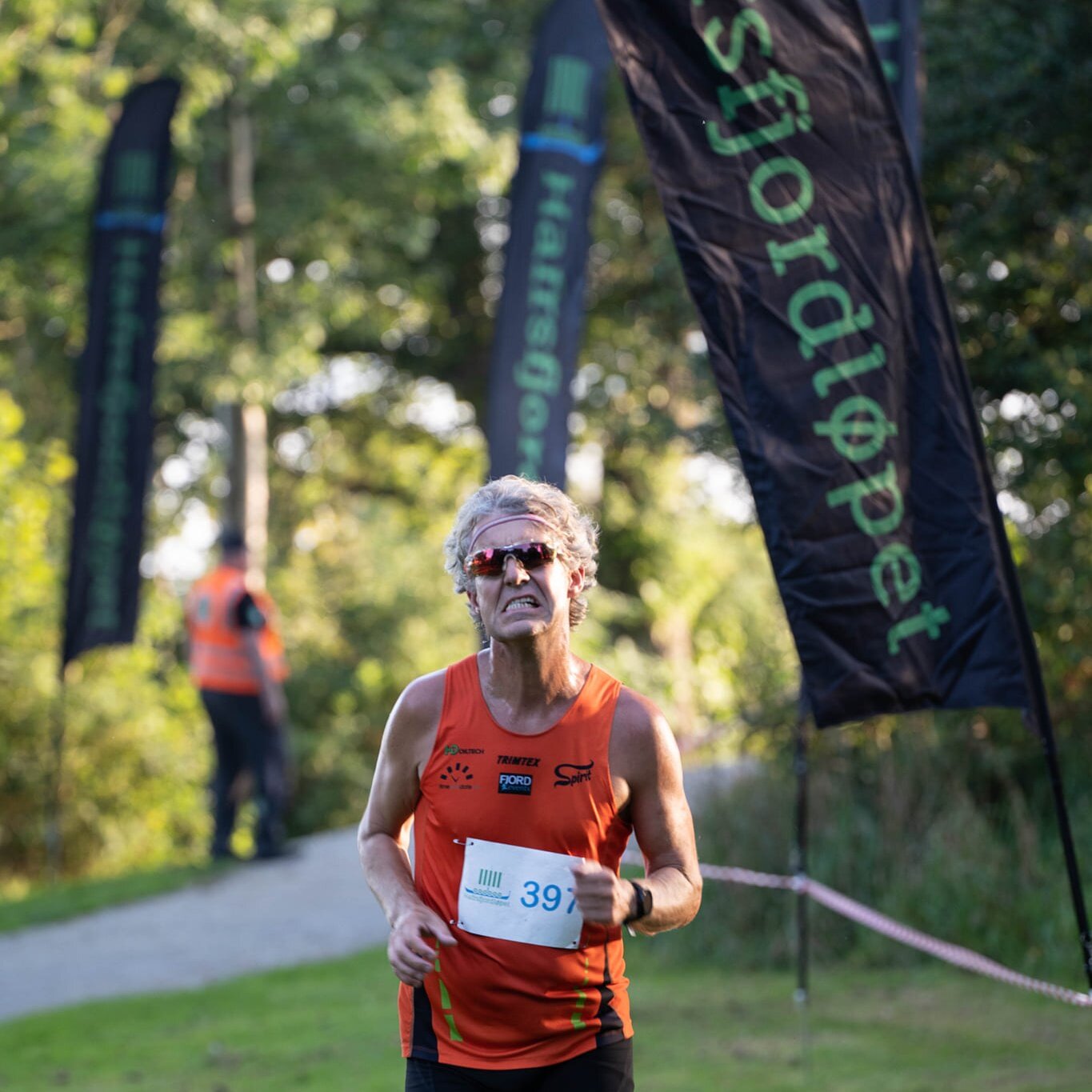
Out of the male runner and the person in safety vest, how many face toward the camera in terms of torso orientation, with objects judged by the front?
1

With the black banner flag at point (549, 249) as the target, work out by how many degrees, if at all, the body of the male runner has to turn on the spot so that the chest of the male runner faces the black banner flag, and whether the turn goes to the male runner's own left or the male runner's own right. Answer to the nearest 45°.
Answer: approximately 180°

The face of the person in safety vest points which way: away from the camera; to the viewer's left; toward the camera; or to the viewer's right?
away from the camera

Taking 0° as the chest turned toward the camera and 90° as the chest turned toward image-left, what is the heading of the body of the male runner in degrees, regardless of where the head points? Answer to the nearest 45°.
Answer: approximately 0°

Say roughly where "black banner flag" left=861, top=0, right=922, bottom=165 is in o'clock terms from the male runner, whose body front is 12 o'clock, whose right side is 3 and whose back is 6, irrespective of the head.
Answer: The black banner flag is roughly at 7 o'clock from the male runner.

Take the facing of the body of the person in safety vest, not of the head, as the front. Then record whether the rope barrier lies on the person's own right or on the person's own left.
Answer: on the person's own right

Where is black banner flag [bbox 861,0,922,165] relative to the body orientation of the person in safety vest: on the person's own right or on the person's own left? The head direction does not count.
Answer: on the person's own right

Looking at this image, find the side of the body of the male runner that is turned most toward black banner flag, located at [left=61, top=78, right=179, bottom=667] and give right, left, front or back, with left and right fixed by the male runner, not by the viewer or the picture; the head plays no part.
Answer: back

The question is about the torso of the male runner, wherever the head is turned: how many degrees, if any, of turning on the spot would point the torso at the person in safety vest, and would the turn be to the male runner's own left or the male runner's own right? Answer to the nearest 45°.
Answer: approximately 180°

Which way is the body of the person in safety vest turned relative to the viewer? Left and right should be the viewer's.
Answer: facing away from the viewer and to the right of the viewer

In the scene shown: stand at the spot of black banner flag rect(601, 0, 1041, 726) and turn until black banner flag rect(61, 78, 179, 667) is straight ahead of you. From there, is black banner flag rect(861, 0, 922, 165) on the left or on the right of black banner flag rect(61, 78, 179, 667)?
right

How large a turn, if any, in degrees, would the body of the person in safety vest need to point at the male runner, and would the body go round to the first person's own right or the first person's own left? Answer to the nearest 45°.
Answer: approximately 135° to the first person's own right
